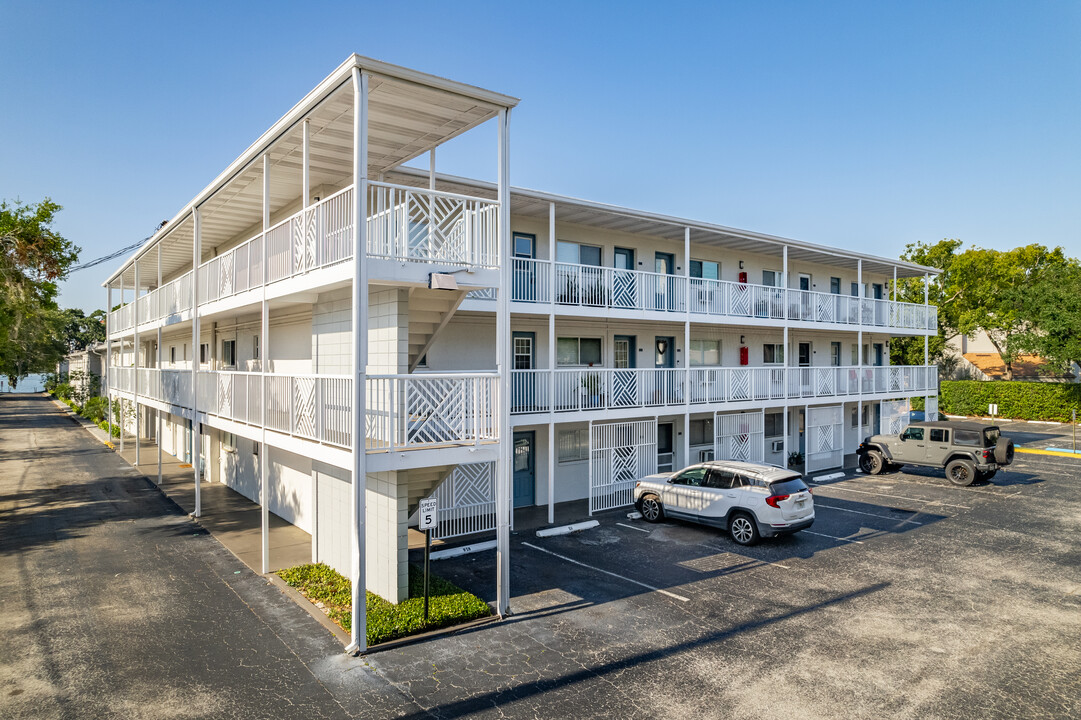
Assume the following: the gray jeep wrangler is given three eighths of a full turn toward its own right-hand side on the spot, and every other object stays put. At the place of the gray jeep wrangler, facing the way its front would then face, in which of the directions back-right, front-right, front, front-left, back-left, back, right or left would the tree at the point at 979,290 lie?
left

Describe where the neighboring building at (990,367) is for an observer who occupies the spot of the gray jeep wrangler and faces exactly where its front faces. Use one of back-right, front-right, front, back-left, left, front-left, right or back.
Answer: front-right

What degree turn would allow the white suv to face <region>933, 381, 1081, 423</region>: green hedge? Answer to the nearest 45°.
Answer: approximately 90° to its right

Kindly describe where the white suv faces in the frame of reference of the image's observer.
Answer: facing away from the viewer and to the left of the viewer

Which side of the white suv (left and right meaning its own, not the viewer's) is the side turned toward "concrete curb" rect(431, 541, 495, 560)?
left

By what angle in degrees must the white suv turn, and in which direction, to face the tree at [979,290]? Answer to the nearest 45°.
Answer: approximately 90° to its right

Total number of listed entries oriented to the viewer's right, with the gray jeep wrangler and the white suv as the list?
0

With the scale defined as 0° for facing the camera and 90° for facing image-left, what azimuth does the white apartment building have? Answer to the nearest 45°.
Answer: approximately 315°

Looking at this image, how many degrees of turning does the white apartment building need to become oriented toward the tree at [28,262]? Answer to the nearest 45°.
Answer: approximately 135° to its right

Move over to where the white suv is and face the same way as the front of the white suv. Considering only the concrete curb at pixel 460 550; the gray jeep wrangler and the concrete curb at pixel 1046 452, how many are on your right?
2

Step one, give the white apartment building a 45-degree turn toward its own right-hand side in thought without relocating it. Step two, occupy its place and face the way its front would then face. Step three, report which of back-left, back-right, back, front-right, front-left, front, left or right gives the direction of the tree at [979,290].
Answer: back-left

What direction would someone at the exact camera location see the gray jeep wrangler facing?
facing away from the viewer and to the left of the viewer

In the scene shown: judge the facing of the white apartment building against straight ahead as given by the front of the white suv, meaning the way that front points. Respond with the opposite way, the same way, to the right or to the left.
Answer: the opposite way
